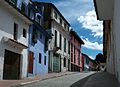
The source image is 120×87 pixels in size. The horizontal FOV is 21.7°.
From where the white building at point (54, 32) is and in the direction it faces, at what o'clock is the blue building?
The blue building is roughly at 2 o'clock from the white building.

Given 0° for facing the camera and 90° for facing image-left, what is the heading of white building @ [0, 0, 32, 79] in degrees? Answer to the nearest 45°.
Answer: approximately 315°

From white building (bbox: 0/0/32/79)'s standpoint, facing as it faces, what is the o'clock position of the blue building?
The blue building is roughly at 8 o'clock from the white building.

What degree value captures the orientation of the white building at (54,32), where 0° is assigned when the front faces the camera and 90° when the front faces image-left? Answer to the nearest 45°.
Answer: approximately 315°

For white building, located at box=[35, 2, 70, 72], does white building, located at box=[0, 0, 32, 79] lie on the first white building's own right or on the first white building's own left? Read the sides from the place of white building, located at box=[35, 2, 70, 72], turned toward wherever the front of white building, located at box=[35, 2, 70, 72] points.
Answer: on the first white building's own right

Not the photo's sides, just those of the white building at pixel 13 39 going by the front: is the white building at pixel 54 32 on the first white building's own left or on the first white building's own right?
on the first white building's own left
